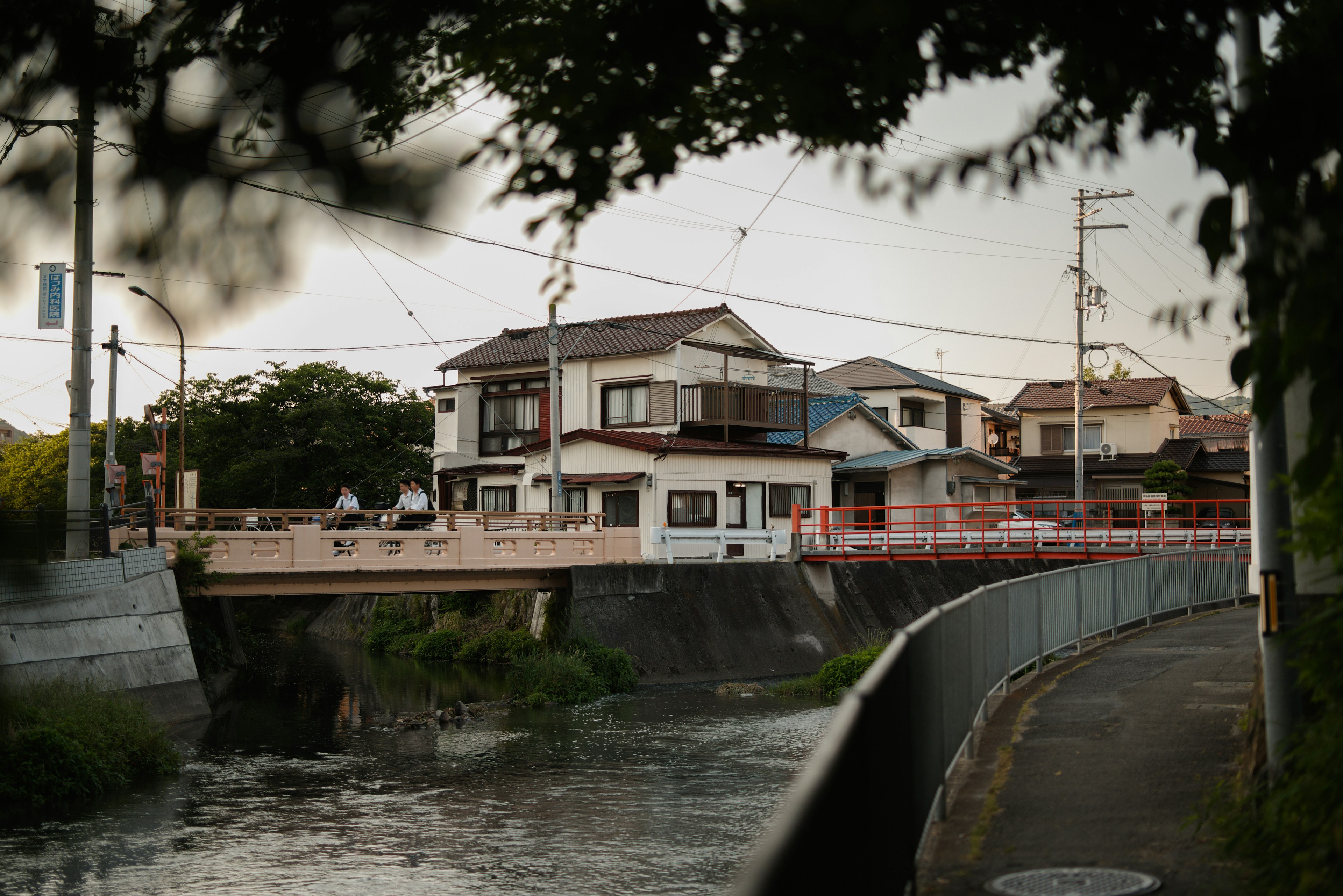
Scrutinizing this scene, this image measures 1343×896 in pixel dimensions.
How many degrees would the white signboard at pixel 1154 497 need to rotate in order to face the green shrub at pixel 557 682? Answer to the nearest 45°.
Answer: approximately 45° to its right

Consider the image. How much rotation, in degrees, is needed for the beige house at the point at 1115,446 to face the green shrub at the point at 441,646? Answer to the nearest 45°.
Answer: approximately 45° to its right

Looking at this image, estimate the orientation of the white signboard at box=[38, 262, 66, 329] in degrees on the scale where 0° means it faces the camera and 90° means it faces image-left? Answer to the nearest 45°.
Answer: approximately 0°

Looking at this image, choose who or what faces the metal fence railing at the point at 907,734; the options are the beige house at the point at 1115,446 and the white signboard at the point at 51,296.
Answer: the beige house

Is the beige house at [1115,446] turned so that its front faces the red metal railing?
yes
